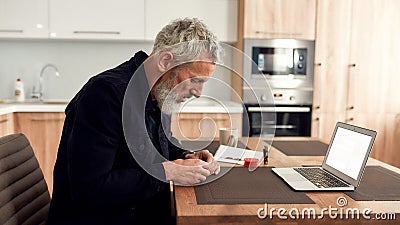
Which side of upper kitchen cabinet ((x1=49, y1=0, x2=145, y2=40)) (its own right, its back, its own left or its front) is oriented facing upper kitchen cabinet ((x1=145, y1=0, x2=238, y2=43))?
left

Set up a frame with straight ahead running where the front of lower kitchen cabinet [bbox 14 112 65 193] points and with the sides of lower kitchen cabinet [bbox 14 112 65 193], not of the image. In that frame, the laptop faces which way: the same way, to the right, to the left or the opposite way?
to the right

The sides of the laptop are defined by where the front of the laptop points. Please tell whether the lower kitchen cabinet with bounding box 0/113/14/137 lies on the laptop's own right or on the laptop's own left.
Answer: on the laptop's own right

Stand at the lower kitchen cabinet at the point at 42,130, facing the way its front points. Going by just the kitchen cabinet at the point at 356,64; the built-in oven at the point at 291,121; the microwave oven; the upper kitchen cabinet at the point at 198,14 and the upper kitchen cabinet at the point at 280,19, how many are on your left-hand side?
5

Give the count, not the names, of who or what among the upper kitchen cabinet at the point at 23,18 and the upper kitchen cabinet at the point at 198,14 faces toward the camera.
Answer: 2

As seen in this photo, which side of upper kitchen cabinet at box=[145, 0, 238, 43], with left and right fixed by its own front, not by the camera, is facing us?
front

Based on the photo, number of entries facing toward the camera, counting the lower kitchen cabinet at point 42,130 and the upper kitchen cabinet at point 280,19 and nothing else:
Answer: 2

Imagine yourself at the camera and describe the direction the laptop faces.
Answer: facing the viewer and to the left of the viewer

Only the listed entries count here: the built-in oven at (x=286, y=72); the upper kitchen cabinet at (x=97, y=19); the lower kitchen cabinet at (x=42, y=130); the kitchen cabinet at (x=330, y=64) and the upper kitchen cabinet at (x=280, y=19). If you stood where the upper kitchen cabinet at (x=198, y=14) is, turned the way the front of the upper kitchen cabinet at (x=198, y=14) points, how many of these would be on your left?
3

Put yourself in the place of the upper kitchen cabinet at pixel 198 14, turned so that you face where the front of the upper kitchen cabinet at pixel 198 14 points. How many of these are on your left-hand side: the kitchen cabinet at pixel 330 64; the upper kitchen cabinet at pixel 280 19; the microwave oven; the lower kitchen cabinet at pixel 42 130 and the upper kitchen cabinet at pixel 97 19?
3

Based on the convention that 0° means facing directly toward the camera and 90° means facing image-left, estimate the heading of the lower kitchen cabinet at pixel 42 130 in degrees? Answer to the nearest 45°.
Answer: approximately 0°
